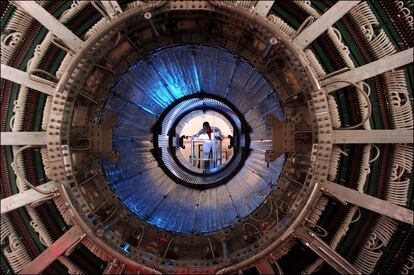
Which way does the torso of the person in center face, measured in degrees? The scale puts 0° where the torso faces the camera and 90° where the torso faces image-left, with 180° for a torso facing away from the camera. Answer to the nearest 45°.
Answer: approximately 0°
